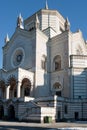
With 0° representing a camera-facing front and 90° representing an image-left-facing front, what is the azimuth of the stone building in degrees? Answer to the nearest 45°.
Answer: approximately 45°
